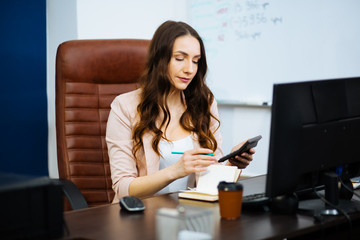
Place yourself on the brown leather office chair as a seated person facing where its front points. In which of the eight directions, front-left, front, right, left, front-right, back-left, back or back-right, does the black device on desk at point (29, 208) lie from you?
front-right

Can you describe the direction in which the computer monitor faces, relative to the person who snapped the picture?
facing away from the viewer and to the left of the viewer

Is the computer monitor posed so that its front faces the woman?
yes

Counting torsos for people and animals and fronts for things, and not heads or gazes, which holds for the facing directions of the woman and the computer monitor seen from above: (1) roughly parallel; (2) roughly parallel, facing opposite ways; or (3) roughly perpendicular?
roughly parallel, facing opposite ways

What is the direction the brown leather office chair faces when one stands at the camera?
facing the viewer and to the right of the viewer

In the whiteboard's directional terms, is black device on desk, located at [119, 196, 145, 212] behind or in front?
in front

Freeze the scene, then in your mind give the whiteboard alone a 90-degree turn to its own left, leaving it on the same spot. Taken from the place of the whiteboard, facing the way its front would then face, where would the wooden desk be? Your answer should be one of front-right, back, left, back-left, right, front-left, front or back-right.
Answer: right

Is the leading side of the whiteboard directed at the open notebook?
yes

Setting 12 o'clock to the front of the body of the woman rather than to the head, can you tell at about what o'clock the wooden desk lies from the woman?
The wooden desk is roughly at 1 o'clock from the woman.

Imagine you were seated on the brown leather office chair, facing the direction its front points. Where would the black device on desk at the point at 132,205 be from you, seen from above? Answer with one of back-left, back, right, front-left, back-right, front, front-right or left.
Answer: front-right

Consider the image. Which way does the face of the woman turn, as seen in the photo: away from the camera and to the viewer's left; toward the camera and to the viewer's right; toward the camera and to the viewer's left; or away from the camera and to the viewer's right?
toward the camera and to the viewer's right

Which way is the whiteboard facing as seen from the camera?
toward the camera

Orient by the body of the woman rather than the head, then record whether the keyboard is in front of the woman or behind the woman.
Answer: in front

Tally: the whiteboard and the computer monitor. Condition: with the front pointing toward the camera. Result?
1

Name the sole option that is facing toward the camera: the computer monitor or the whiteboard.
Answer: the whiteboard

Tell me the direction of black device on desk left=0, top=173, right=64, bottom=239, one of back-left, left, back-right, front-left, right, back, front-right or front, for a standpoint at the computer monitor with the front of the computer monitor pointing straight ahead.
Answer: left

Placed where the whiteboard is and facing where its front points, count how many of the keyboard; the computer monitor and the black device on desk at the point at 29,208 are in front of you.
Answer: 3
